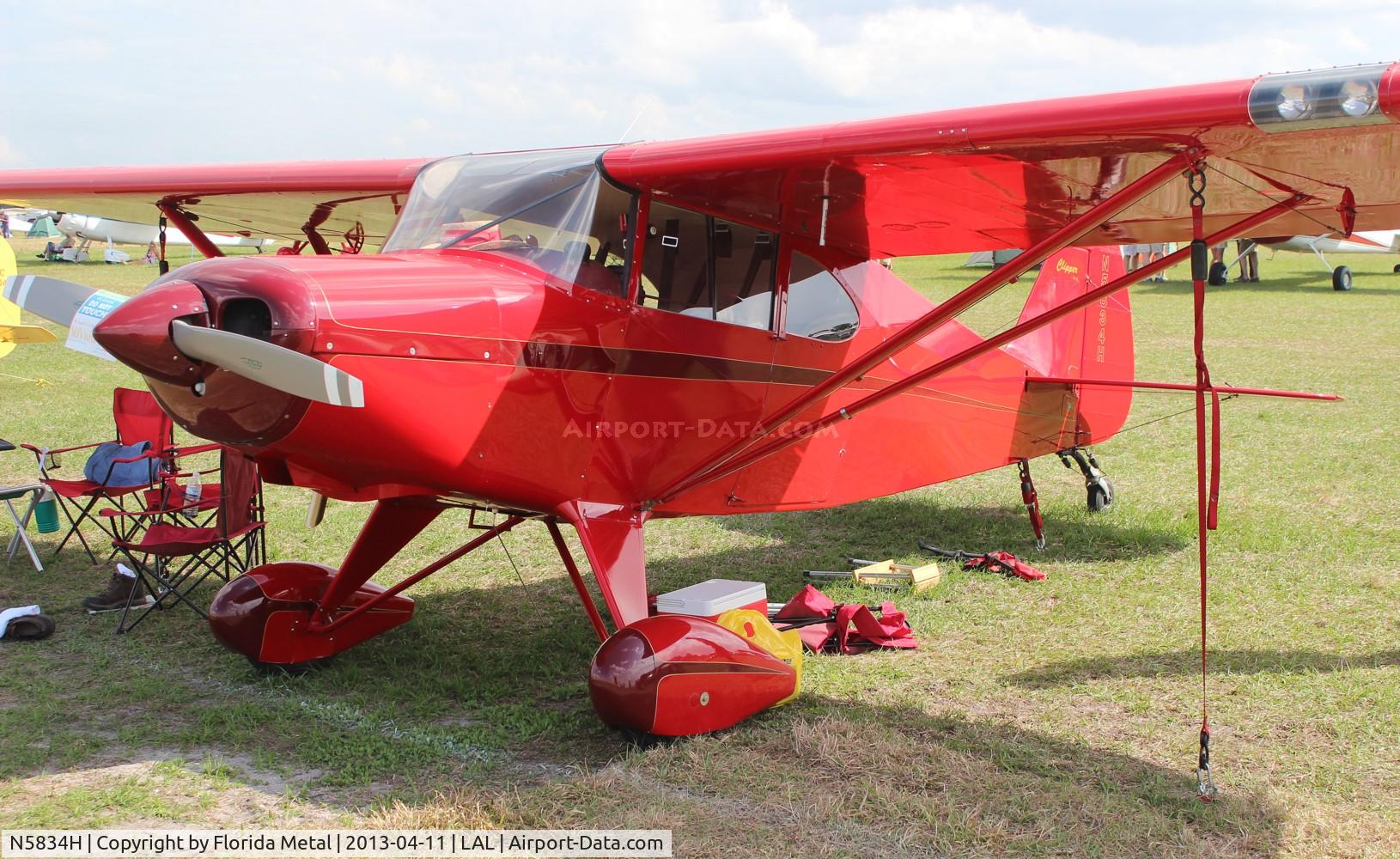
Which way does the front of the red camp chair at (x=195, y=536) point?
to the viewer's left

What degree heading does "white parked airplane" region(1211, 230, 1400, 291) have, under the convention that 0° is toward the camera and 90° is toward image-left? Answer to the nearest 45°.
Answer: approximately 45°

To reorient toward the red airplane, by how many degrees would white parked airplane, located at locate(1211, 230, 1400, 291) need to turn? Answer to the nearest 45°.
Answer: approximately 45° to its left

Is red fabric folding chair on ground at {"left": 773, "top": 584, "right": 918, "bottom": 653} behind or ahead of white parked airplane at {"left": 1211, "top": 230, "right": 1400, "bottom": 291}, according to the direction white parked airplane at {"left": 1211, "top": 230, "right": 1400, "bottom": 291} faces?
ahead

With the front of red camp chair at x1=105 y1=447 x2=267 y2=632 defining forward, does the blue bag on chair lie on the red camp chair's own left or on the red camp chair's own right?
on the red camp chair's own right

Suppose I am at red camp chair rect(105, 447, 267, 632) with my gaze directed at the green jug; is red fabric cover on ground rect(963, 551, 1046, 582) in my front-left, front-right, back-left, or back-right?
back-right
